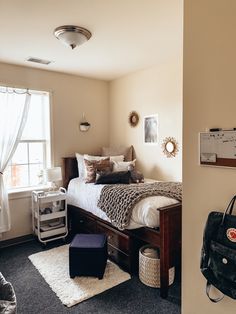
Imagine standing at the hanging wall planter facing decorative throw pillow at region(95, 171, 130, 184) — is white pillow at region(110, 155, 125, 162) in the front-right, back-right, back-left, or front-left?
front-left

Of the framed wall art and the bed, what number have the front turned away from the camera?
0

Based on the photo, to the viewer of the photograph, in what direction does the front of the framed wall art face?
facing the viewer and to the left of the viewer

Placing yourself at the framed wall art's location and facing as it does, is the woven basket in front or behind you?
in front

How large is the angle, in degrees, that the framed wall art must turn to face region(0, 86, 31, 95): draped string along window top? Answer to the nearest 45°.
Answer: approximately 45° to its right

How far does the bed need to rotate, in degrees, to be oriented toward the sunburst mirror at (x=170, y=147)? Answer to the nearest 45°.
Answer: approximately 90° to its left

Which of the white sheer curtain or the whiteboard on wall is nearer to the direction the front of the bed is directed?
the whiteboard on wall

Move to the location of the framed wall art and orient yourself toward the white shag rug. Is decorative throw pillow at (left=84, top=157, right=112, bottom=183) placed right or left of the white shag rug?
right

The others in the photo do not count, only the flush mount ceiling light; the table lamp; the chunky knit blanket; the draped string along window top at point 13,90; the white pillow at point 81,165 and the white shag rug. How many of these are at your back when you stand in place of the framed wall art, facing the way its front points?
0

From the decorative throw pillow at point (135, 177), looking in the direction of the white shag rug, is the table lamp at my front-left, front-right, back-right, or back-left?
front-right

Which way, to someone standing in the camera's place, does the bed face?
facing the viewer and to the right of the viewer
